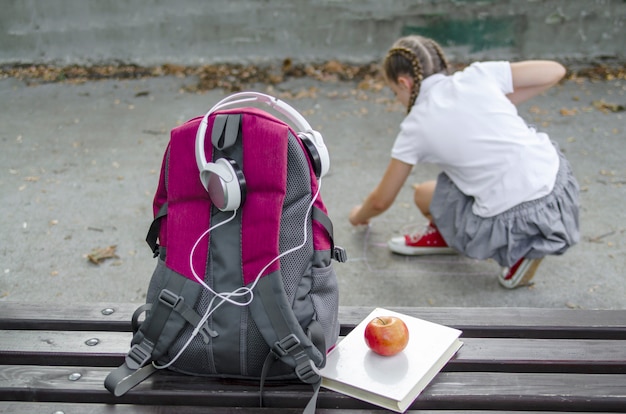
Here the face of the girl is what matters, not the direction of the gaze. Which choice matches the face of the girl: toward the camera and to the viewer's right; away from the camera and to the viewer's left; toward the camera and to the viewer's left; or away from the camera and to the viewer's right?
away from the camera and to the viewer's left

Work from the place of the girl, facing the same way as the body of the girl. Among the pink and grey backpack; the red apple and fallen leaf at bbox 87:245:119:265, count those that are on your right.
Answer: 0

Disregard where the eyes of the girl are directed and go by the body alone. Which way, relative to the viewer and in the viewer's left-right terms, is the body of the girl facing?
facing away from the viewer and to the left of the viewer

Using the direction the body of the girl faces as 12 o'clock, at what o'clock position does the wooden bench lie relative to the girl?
The wooden bench is roughly at 8 o'clock from the girl.

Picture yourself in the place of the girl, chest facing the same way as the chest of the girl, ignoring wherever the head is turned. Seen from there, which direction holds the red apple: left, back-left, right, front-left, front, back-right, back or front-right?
back-left

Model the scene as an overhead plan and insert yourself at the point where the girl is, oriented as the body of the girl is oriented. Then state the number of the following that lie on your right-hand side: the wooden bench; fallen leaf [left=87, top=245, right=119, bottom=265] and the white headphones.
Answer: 0

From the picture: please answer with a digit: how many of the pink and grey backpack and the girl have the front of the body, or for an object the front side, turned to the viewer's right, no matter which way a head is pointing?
0

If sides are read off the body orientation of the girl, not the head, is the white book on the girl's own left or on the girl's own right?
on the girl's own left

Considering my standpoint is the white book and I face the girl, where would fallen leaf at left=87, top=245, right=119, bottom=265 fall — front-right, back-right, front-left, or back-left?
front-left

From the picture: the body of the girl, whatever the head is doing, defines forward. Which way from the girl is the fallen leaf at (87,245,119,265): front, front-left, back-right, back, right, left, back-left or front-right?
front-left

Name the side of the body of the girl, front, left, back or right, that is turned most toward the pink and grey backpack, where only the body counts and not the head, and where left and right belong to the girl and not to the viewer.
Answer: left
